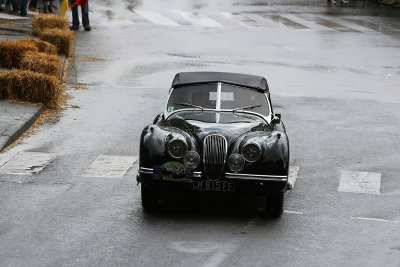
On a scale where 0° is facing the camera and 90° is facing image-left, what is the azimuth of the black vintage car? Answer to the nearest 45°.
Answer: approximately 0°

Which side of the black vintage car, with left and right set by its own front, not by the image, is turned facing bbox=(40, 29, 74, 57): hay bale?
back

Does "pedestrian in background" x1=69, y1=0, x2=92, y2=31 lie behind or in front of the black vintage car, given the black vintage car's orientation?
behind

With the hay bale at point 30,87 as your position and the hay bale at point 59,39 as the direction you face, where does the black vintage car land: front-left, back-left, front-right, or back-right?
back-right

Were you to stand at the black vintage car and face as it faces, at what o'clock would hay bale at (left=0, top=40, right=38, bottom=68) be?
The hay bale is roughly at 5 o'clock from the black vintage car.

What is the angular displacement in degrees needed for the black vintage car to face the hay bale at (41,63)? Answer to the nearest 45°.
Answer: approximately 135° to its right

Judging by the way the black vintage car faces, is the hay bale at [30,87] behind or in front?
behind

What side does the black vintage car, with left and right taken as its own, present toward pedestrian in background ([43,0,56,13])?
back

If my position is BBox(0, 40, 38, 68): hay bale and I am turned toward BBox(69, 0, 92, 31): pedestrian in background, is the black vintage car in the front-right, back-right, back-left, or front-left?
back-right

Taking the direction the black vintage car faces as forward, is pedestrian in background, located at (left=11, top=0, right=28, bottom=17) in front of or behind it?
behind
